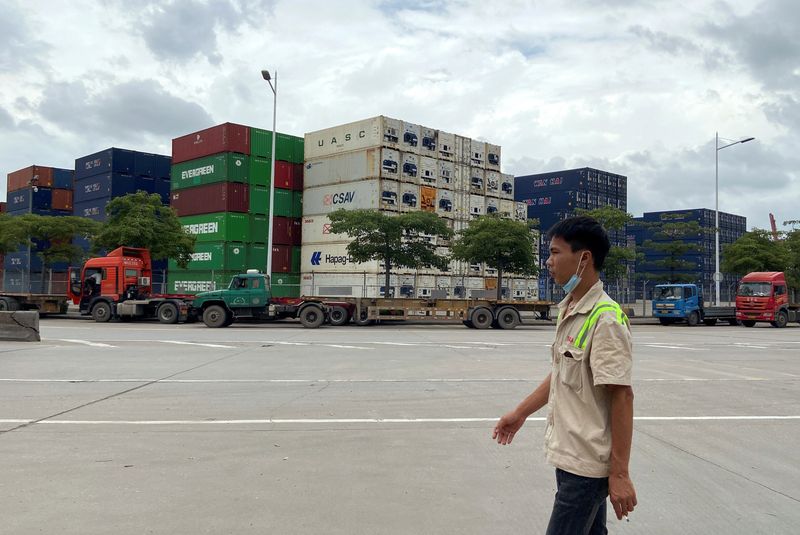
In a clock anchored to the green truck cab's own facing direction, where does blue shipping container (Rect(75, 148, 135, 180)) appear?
The blue shipping container is roughly at 2 o'clock from the green truck cab.

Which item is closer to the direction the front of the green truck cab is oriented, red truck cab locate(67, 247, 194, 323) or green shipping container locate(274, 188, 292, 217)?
the red truck cab

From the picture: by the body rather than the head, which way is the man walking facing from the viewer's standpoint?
to the viewer's left

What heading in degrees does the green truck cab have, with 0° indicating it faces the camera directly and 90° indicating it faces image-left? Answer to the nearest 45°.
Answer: approximately 90°

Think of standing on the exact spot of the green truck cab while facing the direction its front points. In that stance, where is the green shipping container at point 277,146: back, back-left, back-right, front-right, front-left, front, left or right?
right

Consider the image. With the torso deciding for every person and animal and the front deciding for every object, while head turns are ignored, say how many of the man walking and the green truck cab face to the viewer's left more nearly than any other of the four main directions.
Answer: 2

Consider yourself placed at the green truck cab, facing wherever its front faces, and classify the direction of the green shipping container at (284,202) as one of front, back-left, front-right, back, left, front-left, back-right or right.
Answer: right

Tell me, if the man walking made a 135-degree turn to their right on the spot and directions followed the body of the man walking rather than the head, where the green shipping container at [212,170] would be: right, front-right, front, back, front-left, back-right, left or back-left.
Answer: left

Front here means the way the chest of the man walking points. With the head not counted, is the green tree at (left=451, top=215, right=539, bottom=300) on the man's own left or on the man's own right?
on the man's own right

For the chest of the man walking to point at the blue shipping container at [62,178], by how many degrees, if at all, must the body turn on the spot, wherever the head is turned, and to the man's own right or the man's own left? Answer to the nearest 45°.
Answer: approximately 45° to the man's own right

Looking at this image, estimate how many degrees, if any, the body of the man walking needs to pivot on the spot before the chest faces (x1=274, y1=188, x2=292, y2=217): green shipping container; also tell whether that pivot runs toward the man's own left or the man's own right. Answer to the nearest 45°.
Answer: approximately 45° to the man's own right

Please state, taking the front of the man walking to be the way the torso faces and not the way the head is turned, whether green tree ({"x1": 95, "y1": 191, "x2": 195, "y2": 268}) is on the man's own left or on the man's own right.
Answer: on the man's own right

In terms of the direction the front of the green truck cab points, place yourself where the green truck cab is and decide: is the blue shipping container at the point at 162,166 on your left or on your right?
on your right

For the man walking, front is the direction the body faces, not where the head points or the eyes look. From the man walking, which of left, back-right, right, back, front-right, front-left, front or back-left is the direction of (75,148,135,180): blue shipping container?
front-right

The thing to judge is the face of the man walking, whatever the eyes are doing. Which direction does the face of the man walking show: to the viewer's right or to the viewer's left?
to the viewer's left
